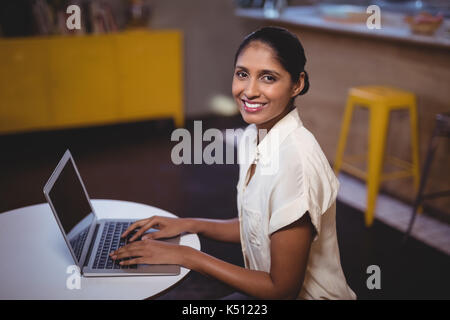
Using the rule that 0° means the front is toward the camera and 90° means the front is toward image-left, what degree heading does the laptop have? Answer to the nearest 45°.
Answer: approximately 270°

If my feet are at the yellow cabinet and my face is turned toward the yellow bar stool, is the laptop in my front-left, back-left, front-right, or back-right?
front-right

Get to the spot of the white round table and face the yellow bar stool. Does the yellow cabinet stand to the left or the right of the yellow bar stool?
left

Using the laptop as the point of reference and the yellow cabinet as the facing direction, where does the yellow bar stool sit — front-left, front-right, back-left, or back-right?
front-right

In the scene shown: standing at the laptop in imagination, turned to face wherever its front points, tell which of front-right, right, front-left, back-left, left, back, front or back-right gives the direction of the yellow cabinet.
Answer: left

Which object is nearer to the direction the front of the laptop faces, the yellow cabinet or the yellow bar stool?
the yellow bar stool

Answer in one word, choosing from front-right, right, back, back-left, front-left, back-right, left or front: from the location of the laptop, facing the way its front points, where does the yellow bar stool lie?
front-left
